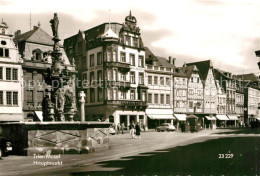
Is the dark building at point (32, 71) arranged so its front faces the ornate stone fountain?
yes

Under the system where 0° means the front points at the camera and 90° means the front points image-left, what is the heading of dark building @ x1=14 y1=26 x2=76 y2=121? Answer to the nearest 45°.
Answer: approximately 0°
